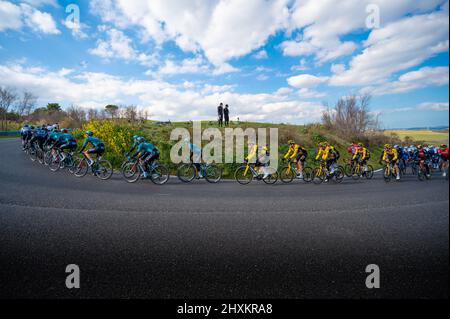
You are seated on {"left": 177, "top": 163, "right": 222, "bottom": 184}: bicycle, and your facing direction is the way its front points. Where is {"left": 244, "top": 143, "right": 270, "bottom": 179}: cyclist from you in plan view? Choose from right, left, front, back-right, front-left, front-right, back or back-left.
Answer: back

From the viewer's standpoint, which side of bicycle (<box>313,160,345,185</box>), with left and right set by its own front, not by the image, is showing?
left

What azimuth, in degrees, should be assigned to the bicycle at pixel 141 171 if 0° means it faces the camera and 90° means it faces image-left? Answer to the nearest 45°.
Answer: approximately 90°

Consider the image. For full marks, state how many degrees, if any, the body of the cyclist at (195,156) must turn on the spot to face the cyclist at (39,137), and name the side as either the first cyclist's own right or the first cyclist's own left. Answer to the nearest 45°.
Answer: approximately 45° to the first cyclist's own right

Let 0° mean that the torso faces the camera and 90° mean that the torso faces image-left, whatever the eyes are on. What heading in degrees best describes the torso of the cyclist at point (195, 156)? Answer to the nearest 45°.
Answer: approximately 90°

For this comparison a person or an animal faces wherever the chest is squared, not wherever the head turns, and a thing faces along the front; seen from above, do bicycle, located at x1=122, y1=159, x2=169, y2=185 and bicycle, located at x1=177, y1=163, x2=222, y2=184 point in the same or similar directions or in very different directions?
same or similar directions

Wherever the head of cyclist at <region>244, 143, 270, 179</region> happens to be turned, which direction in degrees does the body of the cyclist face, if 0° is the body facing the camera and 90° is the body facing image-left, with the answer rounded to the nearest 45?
approximately 90°

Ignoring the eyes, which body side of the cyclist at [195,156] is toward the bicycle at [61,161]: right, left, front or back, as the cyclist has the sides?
front

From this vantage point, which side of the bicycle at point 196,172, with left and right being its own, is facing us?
left
